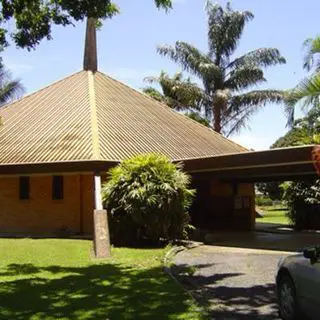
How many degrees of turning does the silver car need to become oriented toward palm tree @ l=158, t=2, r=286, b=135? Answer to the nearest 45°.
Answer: approximately 45° to its right

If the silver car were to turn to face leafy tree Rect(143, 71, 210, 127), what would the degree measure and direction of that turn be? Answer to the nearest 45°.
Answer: approximately 45° to its right

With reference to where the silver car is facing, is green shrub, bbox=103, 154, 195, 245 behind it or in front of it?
in front

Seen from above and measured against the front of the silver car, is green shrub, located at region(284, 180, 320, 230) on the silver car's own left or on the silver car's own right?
on the silver car's own right

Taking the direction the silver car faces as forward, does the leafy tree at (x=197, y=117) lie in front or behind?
in front
